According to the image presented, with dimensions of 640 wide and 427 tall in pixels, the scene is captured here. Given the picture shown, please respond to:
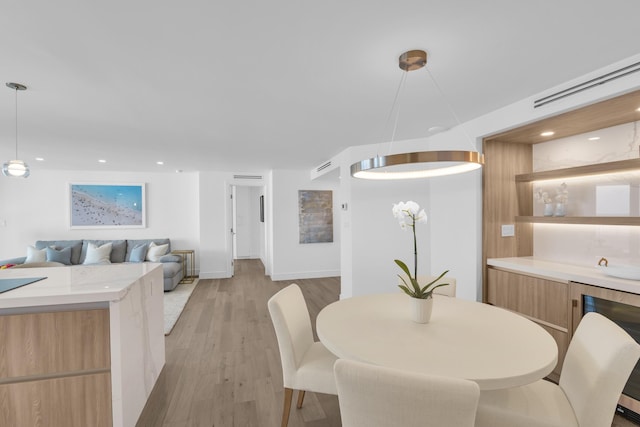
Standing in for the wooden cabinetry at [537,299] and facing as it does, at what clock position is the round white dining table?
The round white dining table is roughly at 11 o'clock from the wooden cabinetry.

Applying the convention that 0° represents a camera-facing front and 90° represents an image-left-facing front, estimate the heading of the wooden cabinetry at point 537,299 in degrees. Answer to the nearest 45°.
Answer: approximately 45°

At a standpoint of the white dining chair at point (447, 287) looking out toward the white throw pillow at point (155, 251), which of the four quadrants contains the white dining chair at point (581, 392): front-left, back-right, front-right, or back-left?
back-left

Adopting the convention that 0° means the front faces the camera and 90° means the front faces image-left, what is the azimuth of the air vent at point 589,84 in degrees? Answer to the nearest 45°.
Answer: approximately 45°

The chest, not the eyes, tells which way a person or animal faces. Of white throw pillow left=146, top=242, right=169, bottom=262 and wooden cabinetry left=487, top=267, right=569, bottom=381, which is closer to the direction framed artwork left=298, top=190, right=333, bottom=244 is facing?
the wooden cabinetry

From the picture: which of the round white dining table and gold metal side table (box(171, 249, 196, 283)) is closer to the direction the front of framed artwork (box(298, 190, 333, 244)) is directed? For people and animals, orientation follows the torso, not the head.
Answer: the round white dining table

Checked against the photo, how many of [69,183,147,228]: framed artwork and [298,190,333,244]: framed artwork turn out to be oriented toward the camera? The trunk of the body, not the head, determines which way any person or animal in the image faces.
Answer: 2

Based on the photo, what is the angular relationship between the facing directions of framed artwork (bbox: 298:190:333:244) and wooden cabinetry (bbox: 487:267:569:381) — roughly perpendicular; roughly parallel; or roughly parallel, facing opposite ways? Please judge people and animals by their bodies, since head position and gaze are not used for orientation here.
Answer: roughly perpendicular

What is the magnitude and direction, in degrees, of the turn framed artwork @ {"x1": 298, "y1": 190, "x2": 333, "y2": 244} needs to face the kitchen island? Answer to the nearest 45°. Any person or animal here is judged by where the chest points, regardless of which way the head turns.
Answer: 0° — it already faces it

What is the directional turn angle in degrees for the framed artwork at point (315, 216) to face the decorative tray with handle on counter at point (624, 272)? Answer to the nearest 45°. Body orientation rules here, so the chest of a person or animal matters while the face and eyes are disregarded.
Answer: approximately 45° to its left

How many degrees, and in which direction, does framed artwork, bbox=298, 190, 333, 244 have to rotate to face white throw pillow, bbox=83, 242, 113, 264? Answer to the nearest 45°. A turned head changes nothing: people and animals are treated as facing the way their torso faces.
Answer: approximately 90° to its right

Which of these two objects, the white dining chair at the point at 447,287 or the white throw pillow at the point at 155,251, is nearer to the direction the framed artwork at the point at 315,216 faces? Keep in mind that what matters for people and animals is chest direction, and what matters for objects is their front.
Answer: the white dining chair

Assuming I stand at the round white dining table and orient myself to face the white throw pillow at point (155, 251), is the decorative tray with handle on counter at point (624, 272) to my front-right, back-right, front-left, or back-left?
back-right

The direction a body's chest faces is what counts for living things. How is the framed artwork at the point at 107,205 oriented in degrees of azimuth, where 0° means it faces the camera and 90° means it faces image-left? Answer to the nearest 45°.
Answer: approximately 0°
